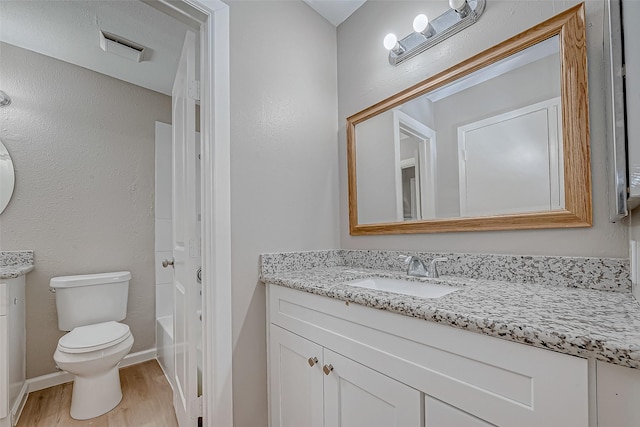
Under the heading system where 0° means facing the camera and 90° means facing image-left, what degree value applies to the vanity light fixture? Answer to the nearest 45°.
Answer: approximately 45°
